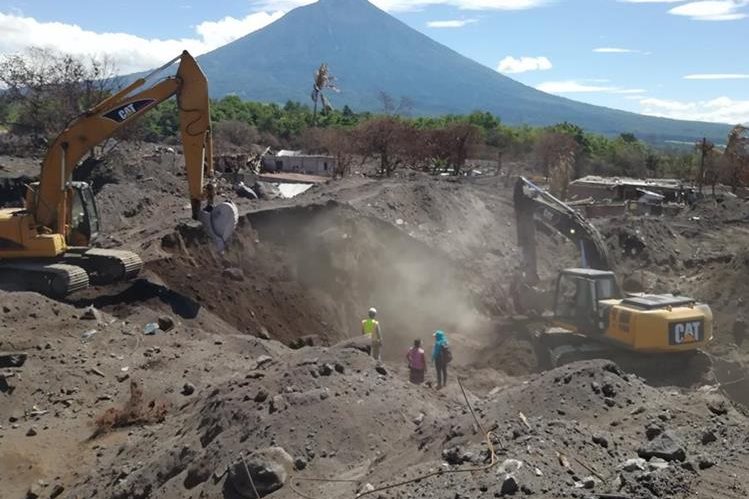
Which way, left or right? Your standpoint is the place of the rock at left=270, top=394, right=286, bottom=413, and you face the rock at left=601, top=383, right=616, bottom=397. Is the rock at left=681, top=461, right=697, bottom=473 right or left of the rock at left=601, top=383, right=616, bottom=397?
right

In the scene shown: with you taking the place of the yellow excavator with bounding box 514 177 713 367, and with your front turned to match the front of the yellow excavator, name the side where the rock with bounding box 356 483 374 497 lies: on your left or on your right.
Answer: on your left

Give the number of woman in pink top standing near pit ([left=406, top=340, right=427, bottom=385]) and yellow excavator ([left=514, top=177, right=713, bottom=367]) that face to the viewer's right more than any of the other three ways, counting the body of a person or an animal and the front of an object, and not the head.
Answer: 0

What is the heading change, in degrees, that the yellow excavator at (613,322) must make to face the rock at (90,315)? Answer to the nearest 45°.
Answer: approximately 45° to its left

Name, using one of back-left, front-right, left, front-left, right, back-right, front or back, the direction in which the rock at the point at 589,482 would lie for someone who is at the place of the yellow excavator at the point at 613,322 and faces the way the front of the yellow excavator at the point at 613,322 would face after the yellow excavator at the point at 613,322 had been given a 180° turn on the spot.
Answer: front-right

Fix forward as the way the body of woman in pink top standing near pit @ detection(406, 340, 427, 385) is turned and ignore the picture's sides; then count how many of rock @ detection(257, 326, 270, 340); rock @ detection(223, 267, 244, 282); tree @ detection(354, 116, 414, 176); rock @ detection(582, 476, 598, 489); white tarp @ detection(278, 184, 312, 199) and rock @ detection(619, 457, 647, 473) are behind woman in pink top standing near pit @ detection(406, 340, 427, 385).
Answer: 2

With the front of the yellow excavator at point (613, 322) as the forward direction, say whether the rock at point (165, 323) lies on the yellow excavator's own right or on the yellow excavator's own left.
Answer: on the yellow excavator's own left

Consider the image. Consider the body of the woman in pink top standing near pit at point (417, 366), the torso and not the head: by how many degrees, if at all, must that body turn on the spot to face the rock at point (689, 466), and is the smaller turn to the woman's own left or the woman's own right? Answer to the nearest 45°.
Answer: approximately 180°

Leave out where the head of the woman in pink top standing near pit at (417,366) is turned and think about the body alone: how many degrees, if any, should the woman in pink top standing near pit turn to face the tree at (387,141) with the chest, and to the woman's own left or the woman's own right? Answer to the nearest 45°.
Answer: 0° — they already face it

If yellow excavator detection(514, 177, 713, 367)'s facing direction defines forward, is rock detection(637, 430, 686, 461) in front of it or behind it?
behind

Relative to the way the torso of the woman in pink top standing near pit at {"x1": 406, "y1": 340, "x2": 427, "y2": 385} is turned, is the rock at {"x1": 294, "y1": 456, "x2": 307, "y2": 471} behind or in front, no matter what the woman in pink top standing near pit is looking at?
behind

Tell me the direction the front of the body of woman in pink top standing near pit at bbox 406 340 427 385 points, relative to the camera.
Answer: away from the camera

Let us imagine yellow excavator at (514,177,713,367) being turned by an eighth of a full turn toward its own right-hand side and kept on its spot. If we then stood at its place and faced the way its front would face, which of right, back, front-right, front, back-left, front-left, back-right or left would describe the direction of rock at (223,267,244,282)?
left

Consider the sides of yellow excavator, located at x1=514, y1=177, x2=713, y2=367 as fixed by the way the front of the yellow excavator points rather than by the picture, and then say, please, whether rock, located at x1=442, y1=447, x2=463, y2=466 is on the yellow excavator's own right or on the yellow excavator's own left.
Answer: on the yellow excavator's own left

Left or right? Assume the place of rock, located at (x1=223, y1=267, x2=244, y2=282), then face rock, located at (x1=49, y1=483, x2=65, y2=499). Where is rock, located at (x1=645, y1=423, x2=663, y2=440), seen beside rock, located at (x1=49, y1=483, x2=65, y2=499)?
left

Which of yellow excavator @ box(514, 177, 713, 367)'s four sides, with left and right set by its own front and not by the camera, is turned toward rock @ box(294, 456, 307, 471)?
left

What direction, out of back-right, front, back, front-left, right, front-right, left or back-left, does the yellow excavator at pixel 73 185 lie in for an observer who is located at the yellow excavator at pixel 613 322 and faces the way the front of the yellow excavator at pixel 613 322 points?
front-left

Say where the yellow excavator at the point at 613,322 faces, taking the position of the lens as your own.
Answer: facing away from the viewer and to the left of the viewer

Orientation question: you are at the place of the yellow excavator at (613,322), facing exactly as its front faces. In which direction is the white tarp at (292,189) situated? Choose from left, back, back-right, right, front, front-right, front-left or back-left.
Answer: front
